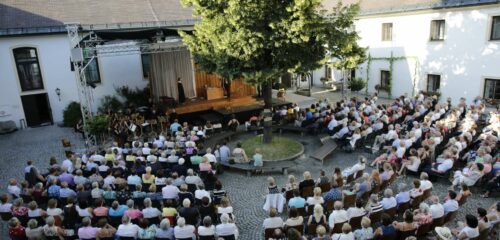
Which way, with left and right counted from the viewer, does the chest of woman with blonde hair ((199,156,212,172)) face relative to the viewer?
facing away from the viewer

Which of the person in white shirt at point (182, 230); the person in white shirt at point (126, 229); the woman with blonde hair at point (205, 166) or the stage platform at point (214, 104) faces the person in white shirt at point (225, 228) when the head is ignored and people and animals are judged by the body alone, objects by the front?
the stage platform

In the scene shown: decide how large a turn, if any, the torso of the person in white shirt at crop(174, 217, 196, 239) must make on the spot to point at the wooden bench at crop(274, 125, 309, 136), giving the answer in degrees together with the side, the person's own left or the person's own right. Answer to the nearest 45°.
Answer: approximately 45° to the person's own right

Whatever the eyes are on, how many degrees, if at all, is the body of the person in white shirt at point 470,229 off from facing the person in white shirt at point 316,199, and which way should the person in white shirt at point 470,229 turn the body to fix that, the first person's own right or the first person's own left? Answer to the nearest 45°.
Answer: approximately 45° to the first person's own left

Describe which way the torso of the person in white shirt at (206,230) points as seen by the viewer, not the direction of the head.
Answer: away from the camera

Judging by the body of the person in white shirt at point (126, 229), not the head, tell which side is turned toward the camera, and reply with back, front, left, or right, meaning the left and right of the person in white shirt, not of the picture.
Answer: back

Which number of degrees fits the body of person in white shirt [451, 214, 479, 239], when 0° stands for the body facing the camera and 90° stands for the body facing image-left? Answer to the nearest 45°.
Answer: approximately 135°

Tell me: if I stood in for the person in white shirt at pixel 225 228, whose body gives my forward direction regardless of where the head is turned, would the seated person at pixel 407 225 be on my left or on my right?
on my right

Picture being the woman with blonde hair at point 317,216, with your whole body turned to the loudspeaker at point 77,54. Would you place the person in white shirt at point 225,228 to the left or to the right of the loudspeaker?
left
